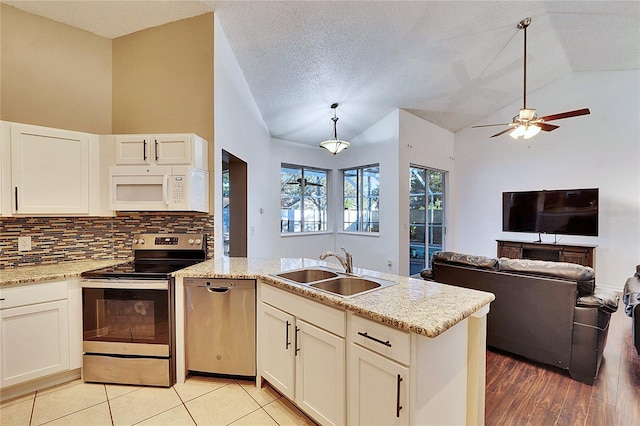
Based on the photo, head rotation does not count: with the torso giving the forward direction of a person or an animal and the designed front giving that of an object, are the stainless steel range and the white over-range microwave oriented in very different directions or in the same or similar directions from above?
same or similar directions

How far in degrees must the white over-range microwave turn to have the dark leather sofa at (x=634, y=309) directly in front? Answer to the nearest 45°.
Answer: approximately 90° to its left

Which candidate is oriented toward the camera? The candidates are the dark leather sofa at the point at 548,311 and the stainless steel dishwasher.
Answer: the stainless steel dishwasher

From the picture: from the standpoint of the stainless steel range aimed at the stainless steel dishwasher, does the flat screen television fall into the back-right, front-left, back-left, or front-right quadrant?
front-left

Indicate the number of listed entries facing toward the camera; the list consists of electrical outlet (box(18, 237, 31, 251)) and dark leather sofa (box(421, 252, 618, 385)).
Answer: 1

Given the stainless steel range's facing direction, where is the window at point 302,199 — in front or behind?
behind

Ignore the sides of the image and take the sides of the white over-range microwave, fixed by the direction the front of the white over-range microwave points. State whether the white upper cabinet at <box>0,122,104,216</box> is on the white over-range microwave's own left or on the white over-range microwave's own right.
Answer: on the white over-range microwave's own right

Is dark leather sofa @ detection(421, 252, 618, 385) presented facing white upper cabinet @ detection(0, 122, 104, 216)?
no

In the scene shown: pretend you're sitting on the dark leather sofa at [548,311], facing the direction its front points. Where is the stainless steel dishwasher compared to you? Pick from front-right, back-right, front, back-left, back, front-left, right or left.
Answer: back

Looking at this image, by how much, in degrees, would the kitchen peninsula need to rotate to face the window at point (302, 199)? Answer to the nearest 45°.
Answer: approximately 135° to its right

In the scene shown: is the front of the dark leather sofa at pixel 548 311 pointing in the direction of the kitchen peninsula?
no

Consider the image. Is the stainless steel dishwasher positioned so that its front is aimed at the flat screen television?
no

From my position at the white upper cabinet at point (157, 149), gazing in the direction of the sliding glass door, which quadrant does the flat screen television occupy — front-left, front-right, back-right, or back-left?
front-right

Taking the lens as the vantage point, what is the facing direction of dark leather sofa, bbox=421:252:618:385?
facing away from the viewer and to the right of the viewer

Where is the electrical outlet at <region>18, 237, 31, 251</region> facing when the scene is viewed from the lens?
facing the viewer
